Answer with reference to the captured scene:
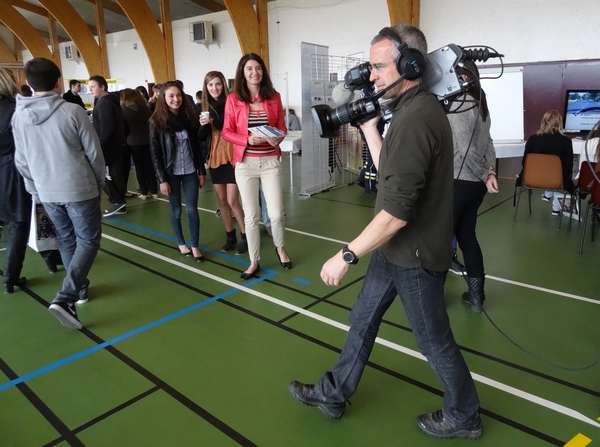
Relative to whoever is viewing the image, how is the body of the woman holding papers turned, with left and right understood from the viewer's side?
facing the viewer

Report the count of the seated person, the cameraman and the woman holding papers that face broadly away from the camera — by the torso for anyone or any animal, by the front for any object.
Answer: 1

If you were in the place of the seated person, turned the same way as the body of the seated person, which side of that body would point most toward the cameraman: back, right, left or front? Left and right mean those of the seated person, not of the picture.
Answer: back

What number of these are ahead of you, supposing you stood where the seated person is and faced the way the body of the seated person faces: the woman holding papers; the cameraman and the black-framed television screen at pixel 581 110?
1

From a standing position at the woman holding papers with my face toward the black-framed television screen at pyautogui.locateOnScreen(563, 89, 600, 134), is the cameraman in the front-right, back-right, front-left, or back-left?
back-right

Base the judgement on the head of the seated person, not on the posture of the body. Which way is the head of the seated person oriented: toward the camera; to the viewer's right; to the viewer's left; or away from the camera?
away from the camera

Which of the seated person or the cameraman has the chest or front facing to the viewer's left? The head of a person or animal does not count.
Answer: the cameraman

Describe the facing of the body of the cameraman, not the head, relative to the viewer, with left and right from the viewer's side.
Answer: facing to the left of the viewer

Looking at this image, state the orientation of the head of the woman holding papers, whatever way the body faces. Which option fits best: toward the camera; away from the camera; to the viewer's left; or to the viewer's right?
toward the camera

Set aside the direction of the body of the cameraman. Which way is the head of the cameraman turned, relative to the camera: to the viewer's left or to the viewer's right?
to the viewer's left

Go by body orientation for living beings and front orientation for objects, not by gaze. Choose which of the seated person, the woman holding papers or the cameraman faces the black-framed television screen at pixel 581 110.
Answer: the seated person

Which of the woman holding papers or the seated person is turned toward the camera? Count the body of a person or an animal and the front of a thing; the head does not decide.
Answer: the woman holding papers

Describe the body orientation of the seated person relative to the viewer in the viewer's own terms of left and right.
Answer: facing away from the viewer

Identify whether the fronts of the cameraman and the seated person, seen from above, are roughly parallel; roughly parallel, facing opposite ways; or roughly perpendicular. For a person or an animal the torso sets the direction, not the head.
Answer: roughly perpendicular

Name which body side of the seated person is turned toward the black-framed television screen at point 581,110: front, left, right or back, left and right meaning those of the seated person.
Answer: front

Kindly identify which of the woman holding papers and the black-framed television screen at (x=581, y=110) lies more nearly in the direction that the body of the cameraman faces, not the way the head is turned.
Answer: the woman holding papers

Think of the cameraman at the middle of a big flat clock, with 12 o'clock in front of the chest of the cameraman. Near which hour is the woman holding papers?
The woman holding papers is roughly at 2 o'clock from the cameraman.
